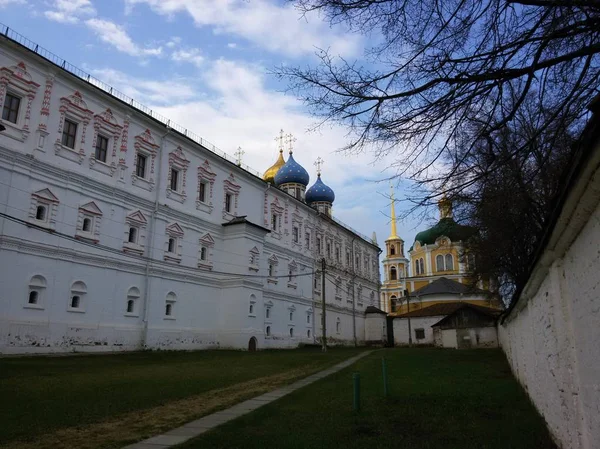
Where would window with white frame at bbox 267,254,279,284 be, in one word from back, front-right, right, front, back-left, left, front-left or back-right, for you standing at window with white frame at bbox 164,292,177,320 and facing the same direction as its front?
left

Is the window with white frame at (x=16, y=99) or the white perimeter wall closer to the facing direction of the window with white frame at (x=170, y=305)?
the white perimeter wall

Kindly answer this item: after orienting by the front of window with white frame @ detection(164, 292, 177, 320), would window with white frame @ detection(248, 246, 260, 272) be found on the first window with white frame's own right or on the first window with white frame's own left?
on the first window with white frame's own left

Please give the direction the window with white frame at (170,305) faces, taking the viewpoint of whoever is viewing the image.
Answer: facing the viewer and to the right of the viewer

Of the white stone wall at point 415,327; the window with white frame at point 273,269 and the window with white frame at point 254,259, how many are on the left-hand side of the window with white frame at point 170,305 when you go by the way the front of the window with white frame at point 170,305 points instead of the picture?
3

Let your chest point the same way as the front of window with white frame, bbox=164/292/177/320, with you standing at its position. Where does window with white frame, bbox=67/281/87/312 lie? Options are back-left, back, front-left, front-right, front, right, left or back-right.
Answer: right

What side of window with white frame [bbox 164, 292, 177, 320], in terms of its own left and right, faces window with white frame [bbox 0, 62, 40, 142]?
right

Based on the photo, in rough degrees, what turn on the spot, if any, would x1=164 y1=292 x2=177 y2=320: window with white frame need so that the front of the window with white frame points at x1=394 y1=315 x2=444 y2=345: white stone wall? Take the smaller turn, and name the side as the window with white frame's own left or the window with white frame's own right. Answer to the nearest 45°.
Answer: approximately 90° to the window with white frame's own left

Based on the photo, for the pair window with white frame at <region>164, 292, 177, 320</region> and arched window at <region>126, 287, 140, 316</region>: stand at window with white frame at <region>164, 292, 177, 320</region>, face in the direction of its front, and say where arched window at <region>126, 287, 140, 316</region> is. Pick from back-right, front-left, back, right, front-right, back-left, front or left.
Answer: right

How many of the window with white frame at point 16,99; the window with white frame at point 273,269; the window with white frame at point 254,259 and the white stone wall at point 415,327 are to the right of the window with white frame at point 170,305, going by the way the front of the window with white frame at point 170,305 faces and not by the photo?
1
